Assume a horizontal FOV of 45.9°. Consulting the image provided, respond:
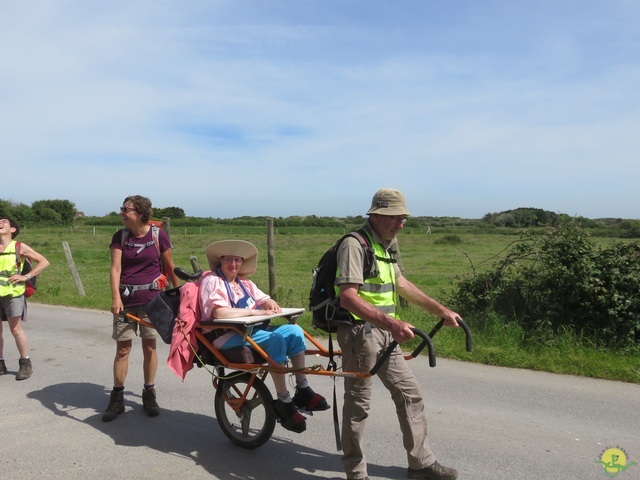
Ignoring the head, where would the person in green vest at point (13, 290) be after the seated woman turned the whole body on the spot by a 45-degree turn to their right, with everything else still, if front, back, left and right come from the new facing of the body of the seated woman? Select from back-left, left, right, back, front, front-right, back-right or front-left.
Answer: back-right

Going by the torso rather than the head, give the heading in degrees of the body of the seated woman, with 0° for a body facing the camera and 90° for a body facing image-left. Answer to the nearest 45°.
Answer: approximately 315°

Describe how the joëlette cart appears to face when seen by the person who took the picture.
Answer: facing to the right of the viewer

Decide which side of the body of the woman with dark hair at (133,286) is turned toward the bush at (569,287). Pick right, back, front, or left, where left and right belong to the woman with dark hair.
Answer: left

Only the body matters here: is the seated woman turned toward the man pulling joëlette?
yes

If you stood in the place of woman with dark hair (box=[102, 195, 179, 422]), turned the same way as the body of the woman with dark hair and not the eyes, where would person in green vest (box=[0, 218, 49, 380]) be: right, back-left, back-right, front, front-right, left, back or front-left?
back-right

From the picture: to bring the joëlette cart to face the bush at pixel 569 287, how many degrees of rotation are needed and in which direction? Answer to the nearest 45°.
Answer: approximately 45° to its left

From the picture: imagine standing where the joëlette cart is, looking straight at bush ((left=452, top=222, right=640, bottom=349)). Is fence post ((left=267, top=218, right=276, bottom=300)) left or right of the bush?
left

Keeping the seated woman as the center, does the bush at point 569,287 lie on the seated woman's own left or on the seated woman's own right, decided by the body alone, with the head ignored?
on the seated woman's own left

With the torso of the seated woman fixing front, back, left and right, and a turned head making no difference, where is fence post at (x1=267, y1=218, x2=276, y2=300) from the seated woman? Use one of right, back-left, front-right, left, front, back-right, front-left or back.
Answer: back-left
